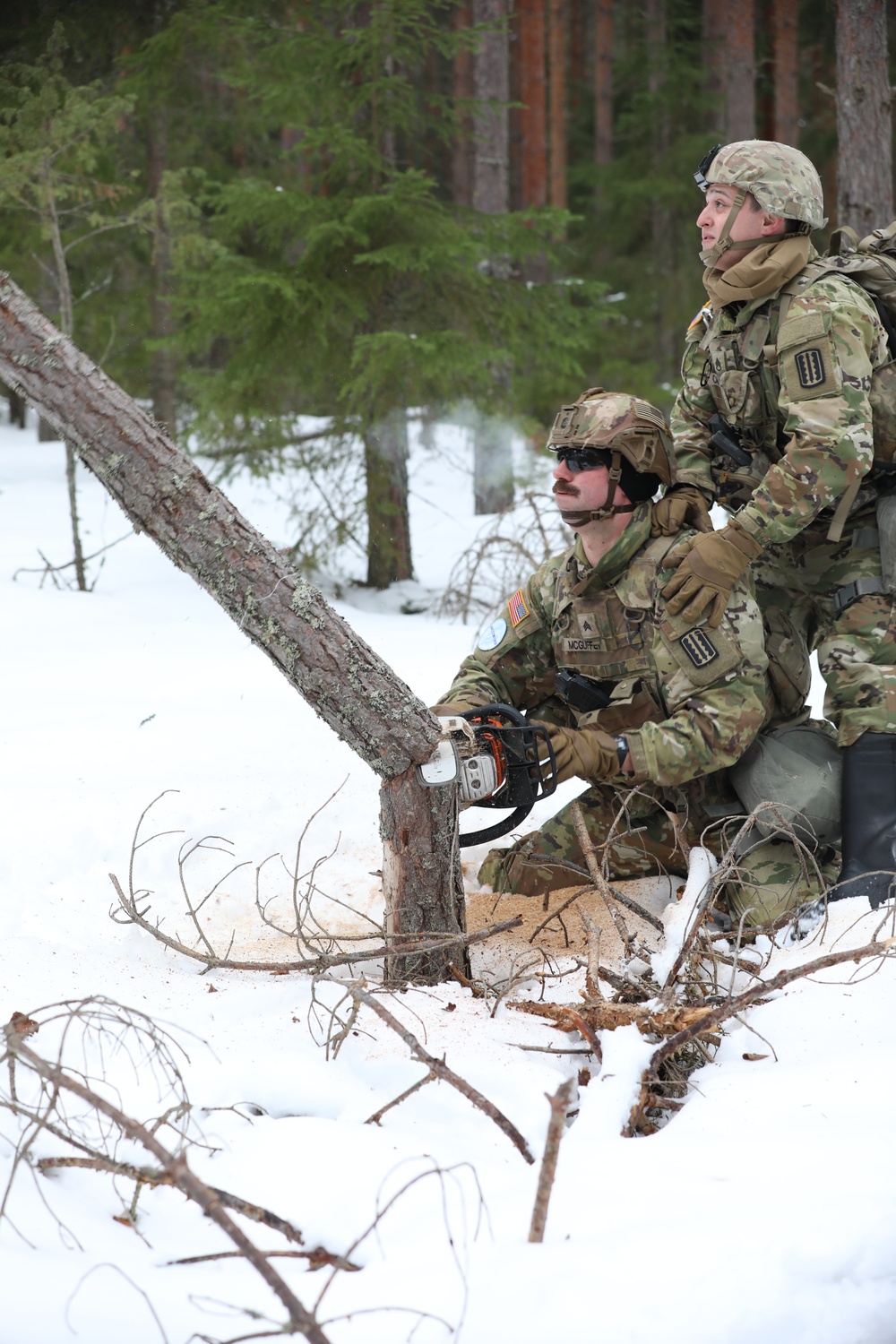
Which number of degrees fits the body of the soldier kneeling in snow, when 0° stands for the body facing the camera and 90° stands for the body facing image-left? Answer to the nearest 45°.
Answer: approximately 45°

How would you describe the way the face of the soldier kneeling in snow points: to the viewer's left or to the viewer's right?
to the viewer's left

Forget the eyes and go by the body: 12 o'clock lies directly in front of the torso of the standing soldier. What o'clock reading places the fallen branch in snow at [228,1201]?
The fallen branch in snow is roughly at 11 o'clock from the standing soldier.

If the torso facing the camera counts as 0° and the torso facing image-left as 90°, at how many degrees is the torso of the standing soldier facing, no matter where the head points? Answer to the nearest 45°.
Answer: approximately 45°

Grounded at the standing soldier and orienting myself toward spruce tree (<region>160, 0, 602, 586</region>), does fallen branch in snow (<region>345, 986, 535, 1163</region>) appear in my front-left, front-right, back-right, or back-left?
back-left

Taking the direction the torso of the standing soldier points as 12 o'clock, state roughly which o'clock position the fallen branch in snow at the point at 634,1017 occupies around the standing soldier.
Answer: The fallen branch in snow is roughly at 11 o'clock from the standing soldier.
